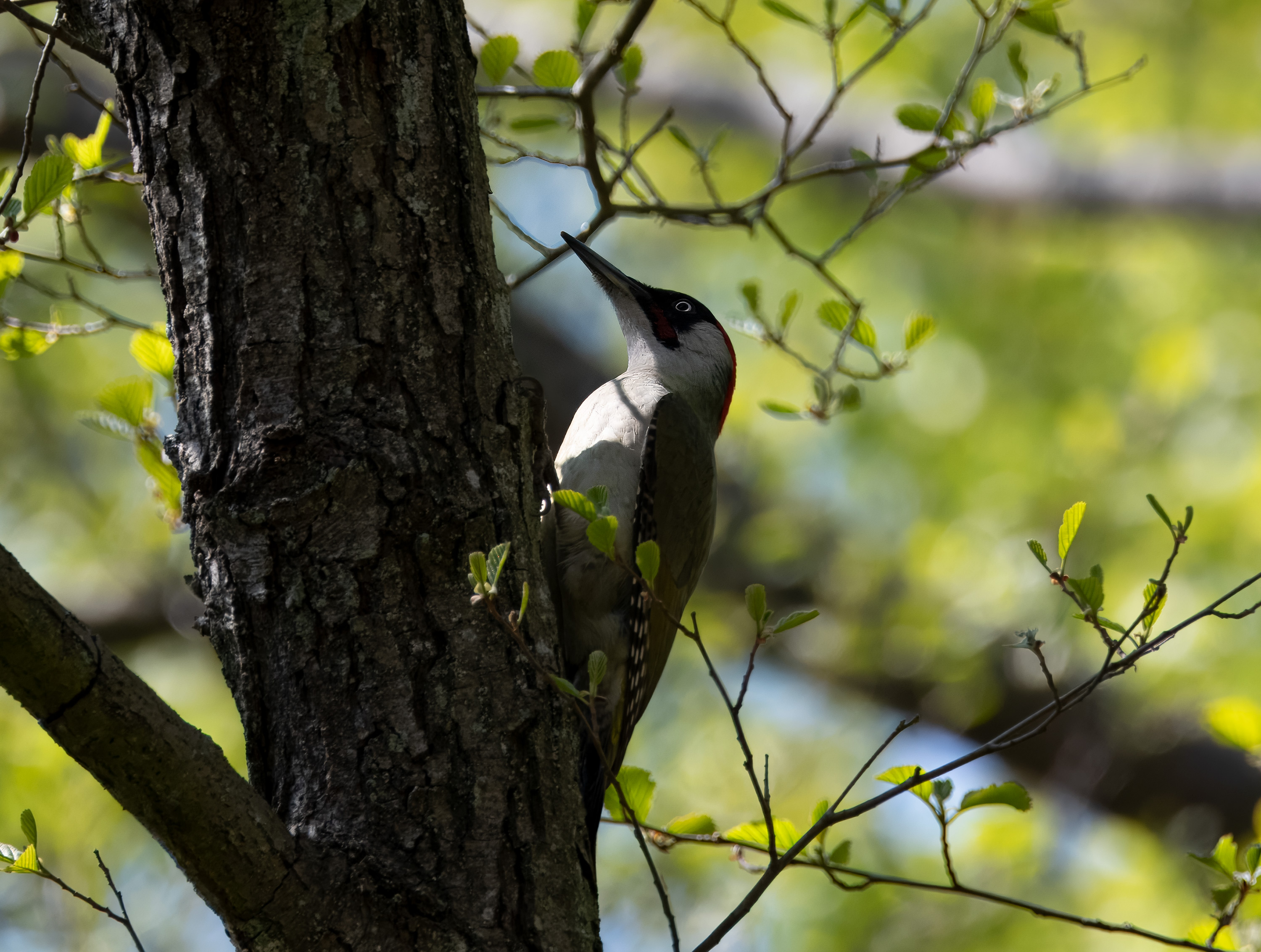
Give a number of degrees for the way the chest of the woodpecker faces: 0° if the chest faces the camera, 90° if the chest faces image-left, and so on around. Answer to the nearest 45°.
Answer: approximately 90°
